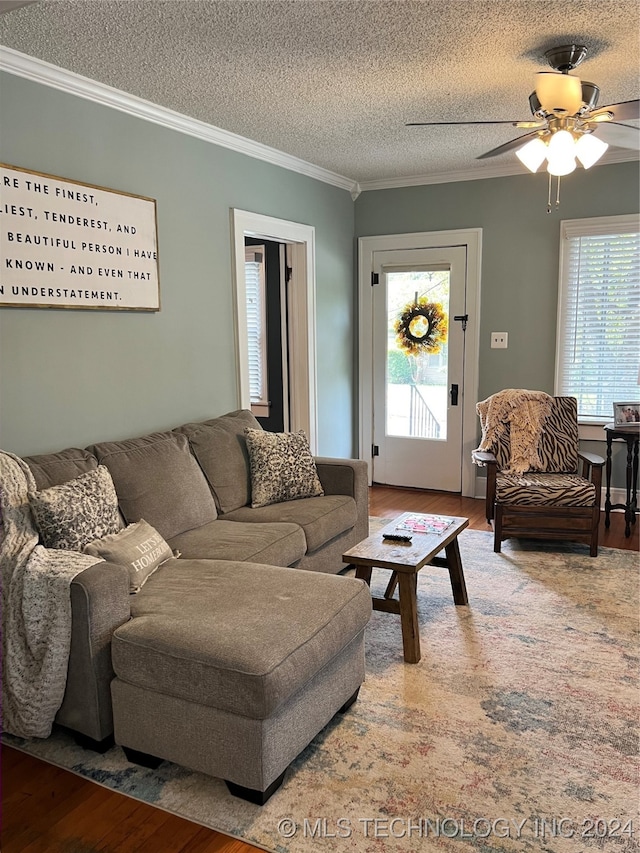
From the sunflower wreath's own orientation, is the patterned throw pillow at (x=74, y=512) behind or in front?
in front

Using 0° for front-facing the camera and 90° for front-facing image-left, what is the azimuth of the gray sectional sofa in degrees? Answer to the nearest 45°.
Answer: approximately 315°

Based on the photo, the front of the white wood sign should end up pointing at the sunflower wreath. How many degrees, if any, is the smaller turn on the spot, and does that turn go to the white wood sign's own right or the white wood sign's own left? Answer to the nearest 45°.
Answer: approximately 90° to the white wood sign's own left

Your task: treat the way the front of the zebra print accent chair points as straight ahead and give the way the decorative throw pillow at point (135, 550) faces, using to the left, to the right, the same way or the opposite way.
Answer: to the left

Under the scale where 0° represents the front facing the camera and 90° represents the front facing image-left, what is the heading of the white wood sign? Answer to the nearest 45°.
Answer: approximately 315°

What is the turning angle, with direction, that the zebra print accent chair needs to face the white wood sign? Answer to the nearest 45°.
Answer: approximately 45° to its right

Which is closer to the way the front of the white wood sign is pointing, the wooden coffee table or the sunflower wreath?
the wooden coffee table

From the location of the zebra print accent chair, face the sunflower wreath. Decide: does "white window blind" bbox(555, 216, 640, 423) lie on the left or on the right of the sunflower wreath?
right

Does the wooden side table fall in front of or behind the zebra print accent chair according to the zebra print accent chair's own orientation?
behind

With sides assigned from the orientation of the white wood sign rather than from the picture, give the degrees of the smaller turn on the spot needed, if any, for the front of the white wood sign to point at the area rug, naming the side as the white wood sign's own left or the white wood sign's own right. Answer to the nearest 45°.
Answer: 0° — it already faces it
